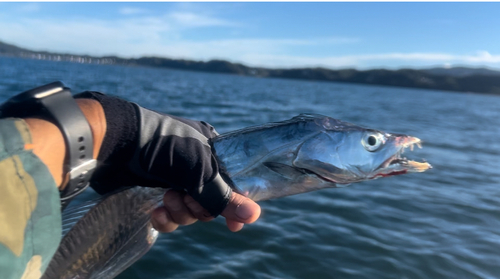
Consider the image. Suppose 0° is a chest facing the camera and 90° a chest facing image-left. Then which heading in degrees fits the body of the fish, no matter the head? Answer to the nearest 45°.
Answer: approximately 270°
